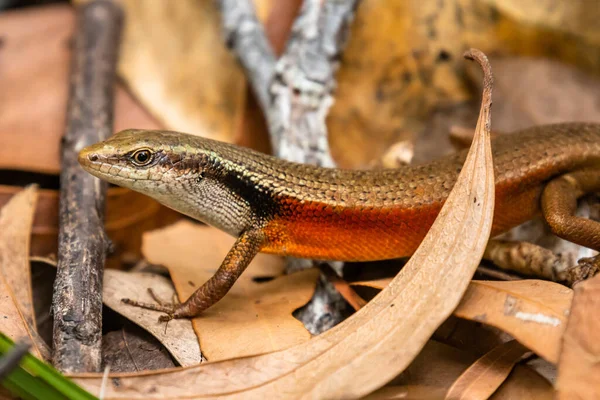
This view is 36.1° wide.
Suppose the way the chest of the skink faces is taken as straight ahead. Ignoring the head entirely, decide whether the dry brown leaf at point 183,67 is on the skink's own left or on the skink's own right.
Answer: on the skink's own right

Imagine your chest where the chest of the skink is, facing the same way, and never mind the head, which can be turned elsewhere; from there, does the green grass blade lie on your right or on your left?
on your left

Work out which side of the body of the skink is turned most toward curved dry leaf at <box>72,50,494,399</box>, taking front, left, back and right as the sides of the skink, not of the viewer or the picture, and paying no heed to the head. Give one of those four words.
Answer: left

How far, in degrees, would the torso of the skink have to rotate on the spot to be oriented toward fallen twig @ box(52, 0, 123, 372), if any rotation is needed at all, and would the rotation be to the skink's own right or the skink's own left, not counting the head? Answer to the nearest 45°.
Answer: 0° — it already faces it

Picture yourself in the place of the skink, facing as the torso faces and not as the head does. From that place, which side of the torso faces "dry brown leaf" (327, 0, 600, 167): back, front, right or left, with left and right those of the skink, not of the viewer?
right

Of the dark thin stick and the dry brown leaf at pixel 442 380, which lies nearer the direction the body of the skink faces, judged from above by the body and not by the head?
the dark thin stick

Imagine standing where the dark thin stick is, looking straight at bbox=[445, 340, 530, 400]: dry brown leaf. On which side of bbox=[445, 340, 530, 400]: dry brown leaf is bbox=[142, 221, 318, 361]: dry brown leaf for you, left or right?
left

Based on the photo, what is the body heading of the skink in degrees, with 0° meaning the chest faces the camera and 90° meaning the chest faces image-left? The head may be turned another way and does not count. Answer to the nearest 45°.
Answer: approximately 90°

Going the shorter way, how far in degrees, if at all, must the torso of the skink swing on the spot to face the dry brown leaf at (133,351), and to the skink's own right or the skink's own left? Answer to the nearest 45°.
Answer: approximately 45° to the skink's own left

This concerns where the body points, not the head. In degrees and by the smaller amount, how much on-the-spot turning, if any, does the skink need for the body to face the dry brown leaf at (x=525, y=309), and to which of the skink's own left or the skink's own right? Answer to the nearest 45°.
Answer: approximately 135° to the skink's own left
